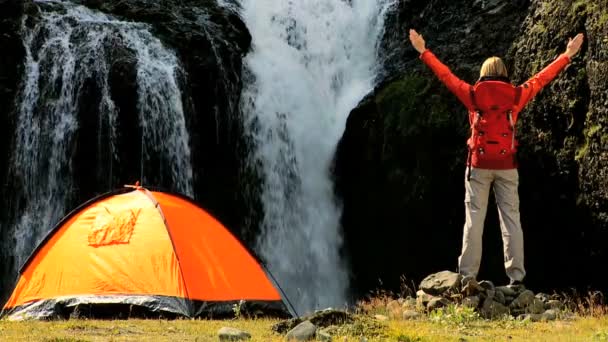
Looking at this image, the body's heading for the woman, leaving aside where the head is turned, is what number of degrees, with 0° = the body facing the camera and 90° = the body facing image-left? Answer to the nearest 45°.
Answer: approximately 180°

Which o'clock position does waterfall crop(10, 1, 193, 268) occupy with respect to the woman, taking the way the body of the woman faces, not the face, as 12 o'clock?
The waterfall is roughly at 10 o'clock from the woman.

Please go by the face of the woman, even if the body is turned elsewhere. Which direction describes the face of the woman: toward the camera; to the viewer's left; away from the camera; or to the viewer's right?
away from the camera

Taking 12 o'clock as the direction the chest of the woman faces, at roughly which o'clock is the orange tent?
The orange tent is roughly at 9 o'clock from the woman.
